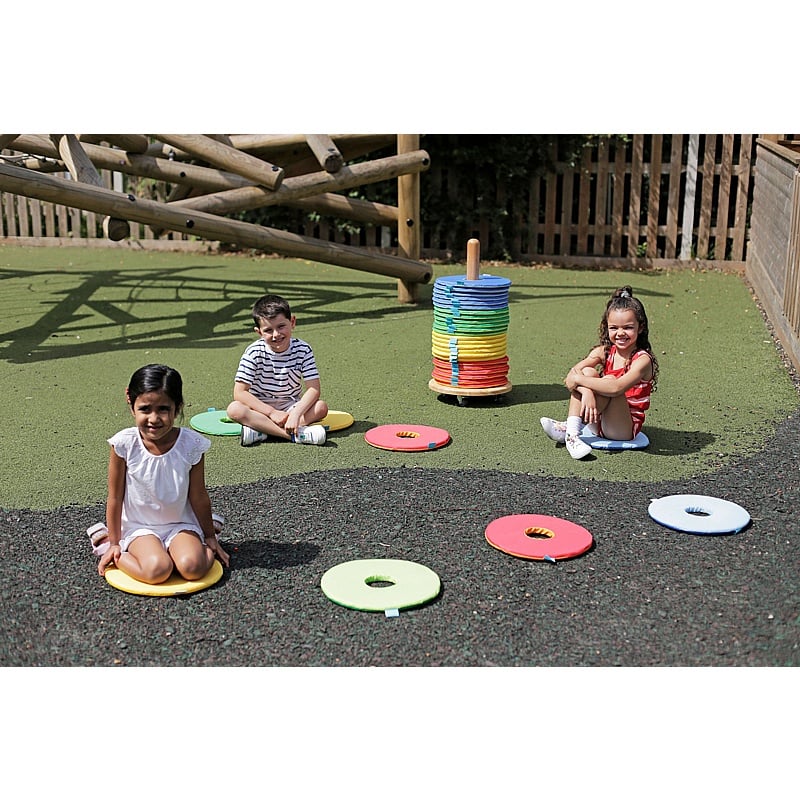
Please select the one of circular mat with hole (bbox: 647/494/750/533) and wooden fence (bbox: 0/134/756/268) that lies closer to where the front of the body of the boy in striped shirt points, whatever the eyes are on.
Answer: the circular mat with hole

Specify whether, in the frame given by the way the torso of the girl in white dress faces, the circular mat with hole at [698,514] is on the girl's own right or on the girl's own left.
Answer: on the girl's own left

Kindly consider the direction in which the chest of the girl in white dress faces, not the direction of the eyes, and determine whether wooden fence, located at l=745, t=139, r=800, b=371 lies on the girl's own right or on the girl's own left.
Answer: on the girl's own left

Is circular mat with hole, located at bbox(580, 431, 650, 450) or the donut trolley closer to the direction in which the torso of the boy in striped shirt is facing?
the circular mat with hole

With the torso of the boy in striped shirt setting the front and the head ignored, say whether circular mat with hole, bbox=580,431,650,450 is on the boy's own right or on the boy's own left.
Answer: on the boy's own left

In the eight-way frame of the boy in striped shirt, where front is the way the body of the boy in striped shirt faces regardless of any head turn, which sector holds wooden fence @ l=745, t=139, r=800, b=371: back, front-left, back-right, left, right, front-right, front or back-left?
back-left

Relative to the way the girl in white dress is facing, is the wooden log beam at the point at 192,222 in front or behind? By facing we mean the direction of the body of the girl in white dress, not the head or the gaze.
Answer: behind

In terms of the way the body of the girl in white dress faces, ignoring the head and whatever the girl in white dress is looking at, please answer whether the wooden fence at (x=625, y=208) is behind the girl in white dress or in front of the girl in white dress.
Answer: behind

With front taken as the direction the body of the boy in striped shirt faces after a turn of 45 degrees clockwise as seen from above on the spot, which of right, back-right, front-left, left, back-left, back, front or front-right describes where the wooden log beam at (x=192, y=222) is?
back-right

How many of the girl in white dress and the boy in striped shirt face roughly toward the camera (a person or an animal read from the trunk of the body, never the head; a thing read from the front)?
2

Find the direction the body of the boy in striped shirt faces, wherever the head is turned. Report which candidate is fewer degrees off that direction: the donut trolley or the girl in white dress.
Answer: the girl in white dress
